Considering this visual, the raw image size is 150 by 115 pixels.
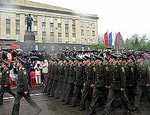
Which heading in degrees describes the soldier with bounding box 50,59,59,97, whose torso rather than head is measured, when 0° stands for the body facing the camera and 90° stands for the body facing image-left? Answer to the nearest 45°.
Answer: approximately 45°

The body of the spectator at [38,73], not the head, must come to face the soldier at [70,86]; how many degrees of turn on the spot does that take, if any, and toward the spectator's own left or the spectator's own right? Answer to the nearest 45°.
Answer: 0° — they already face them

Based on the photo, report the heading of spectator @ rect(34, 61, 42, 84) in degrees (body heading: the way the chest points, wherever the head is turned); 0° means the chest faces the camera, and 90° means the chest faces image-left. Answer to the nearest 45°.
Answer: approximately 0°

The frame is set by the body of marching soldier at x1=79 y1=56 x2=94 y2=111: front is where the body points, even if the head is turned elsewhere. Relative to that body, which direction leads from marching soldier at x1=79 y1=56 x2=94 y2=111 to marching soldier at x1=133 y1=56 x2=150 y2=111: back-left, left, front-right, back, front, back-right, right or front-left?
back-left

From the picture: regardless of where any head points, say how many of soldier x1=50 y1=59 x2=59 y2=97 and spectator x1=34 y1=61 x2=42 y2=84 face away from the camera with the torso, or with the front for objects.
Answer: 0
